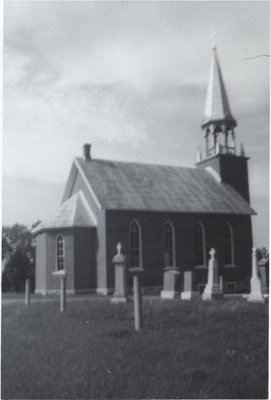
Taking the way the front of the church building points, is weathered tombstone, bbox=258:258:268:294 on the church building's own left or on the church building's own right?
on the church building's own right

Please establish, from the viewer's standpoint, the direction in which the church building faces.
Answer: facing away from the viewer and to the right of the viewer

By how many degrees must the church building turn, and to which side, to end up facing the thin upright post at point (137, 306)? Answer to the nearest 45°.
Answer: approximately 135° to its right

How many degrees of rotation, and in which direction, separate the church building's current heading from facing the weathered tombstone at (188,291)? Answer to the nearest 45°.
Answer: approximately 135° to its right

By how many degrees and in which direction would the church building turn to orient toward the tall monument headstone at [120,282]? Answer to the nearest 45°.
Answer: approximately 135° to its right

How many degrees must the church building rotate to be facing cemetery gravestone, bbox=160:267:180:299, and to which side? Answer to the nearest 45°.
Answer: approximately 135° to its right

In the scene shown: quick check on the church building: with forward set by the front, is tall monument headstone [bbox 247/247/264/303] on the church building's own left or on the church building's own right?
on the church building's own right
